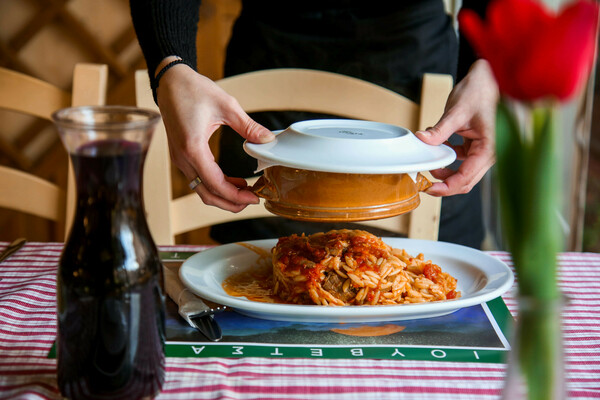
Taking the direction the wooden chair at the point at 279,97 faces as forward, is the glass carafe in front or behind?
in front

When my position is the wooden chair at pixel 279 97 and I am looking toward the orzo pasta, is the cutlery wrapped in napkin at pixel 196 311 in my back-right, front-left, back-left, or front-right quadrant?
front-right

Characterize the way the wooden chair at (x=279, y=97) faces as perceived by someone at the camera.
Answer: facing the viewer

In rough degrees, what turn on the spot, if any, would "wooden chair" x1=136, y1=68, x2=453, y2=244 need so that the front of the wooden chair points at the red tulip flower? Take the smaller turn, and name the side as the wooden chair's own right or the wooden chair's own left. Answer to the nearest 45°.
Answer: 0° — it already faces it
